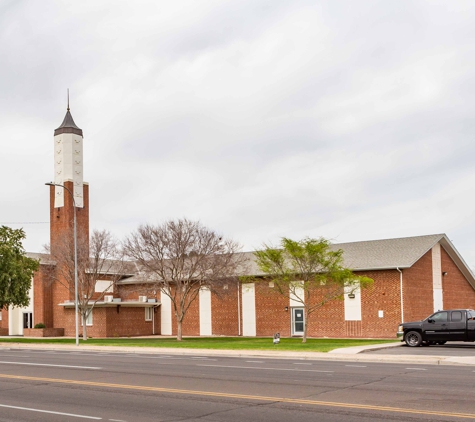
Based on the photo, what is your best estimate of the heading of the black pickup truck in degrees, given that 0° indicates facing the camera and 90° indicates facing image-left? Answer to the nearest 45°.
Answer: approximately 90°
